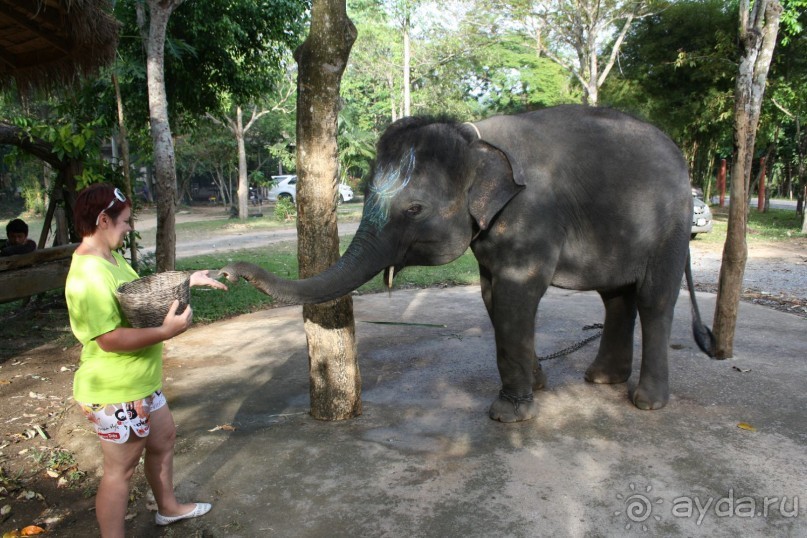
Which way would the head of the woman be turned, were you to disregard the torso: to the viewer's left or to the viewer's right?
to the viewer's right

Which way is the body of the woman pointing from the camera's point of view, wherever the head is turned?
to the viewer's right

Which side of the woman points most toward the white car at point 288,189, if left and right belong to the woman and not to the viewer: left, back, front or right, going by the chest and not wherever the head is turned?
left

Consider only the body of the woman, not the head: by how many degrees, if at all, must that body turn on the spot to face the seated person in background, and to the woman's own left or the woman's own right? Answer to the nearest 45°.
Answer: approximately 90° to the woman's own left

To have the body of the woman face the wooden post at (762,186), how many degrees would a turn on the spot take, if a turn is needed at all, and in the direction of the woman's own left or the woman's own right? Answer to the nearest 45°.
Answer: approximately 45° to the woman's own left

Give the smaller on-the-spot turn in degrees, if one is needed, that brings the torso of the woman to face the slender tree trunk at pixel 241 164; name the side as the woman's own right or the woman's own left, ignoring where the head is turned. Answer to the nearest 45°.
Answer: approximately 90° to the woman's own left

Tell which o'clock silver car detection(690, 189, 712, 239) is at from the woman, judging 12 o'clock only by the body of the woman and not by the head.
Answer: The silver car is roughly at 11 o'clock from the woman.

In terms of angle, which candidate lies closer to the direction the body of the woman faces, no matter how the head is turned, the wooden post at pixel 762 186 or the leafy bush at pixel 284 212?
the wooden post

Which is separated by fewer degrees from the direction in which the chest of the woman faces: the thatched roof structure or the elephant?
the elephant

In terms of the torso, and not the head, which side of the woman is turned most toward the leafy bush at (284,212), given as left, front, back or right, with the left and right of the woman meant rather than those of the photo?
left

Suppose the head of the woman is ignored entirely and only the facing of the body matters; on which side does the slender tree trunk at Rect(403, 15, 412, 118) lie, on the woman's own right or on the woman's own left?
on the woman's own left
